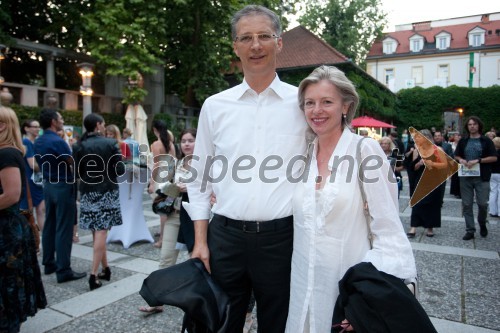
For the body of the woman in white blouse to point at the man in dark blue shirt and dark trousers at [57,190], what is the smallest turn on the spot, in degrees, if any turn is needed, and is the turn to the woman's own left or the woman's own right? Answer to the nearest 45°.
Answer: approximately 90° to the woman's own right

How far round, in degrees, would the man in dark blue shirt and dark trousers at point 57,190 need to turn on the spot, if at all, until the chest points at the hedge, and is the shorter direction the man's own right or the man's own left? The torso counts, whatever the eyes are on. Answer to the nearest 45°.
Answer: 0° — they already face it

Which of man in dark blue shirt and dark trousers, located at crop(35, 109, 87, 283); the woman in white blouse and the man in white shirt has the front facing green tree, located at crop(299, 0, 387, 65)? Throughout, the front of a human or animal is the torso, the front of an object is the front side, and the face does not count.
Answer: the man in dark blue shirt and dark trousers

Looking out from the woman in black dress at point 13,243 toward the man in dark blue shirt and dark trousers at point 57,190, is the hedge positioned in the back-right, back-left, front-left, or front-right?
front-right

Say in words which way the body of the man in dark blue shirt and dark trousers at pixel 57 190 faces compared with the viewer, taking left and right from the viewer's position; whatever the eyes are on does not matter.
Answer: facing away from the viewer and to the right of the viewer

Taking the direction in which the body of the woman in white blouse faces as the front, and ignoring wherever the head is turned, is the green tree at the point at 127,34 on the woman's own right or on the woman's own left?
on the woman's own right

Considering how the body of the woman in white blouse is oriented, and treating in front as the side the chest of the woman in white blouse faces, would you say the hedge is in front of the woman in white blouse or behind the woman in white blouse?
behind

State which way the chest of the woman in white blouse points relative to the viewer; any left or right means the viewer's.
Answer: facing the viewer and to the left of the viewer

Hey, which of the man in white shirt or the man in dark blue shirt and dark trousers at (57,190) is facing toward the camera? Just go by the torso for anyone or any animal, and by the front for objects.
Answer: the man in white shirt

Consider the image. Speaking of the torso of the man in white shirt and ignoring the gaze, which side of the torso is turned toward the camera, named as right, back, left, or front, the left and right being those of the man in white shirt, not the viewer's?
front

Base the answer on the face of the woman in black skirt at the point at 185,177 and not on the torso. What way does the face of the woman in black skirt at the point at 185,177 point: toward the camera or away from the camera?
toward the camera

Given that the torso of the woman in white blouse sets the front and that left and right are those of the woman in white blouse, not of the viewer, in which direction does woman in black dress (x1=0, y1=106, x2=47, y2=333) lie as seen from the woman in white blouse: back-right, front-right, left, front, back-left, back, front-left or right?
front-right

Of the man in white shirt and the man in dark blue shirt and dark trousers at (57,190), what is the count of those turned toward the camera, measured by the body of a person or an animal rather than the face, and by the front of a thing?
1

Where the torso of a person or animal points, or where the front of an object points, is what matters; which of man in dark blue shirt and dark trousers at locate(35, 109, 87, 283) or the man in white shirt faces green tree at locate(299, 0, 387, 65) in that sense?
the man in dark blue shirt and dark trousers
